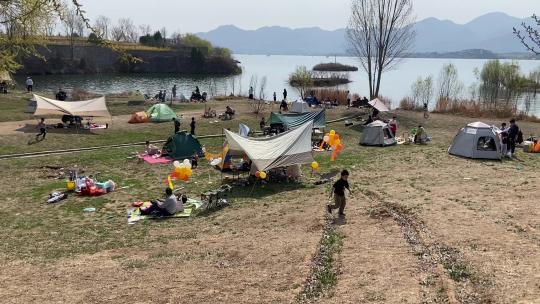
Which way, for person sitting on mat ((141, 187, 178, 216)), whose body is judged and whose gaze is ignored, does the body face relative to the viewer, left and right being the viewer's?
facing to the left of the viewer

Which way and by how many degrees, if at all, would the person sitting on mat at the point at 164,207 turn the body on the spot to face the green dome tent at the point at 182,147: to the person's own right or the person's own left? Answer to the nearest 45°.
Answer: approximately 90° to the person's own right

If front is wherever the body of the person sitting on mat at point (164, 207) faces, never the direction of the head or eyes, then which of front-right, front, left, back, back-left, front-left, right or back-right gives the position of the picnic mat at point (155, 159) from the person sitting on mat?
right

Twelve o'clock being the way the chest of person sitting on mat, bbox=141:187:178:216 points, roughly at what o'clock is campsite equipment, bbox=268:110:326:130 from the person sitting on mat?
The campsite equipment is roughly at 4 o'clock from the person sitting on mat.

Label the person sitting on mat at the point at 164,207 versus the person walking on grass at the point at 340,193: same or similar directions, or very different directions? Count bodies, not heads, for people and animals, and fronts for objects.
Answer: very different directions

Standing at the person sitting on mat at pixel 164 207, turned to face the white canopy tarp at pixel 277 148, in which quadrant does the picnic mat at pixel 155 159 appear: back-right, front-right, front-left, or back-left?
front-left

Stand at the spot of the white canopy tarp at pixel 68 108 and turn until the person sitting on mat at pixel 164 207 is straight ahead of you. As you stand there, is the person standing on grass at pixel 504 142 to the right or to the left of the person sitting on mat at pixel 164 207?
left

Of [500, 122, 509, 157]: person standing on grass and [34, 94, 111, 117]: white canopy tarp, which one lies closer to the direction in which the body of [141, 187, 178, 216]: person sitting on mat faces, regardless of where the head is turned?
the white canopy tarp

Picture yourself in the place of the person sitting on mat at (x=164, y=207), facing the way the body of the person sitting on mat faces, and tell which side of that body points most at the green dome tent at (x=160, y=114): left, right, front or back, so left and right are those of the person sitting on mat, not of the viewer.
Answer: right
